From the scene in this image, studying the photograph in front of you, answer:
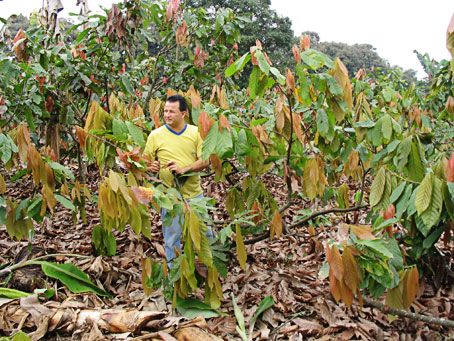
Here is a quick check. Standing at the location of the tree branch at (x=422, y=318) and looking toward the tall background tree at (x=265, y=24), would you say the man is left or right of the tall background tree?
left

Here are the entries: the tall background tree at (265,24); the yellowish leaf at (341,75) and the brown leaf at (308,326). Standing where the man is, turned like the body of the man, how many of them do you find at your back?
1

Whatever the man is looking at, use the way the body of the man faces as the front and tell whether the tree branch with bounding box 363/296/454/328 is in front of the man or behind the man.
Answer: in front

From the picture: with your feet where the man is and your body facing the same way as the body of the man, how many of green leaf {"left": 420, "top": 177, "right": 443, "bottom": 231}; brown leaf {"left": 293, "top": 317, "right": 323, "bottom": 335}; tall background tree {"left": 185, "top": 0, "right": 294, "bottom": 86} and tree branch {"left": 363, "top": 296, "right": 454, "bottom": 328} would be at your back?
1

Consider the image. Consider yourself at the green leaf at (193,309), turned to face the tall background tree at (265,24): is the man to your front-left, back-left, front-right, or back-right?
front-left

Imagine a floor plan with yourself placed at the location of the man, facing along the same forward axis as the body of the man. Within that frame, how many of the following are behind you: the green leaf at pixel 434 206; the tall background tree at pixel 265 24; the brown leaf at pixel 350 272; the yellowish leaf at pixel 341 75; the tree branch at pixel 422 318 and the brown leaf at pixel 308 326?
1

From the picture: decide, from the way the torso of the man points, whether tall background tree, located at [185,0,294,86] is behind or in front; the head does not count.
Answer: behind

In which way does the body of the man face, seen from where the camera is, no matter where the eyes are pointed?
toward the camera

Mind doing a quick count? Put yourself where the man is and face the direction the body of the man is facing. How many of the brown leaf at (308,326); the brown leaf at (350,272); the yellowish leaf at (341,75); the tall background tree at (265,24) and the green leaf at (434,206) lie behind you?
1

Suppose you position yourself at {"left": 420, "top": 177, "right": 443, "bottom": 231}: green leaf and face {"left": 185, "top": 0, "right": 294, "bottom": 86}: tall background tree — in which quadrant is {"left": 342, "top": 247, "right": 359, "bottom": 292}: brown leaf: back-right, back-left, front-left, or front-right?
back-left

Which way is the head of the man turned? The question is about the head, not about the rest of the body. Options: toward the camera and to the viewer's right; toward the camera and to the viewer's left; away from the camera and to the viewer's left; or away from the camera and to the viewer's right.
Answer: toward the camera and to the viewer's left
